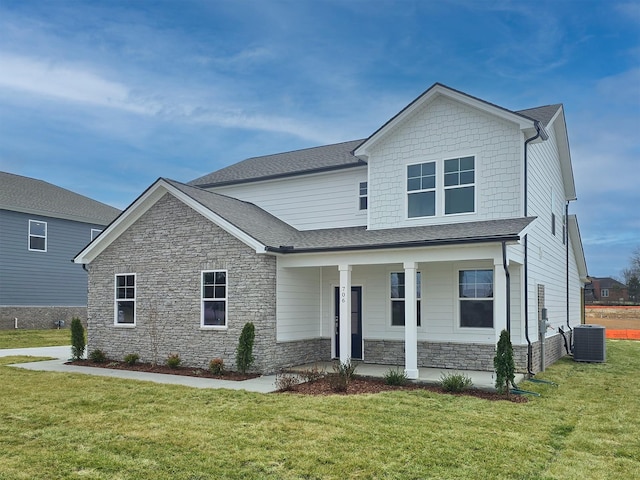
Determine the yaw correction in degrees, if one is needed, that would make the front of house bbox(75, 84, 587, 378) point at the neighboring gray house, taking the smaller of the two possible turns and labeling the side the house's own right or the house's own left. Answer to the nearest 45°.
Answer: approximately 90° to the house's own right

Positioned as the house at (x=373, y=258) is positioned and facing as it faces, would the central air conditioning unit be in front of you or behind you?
behind

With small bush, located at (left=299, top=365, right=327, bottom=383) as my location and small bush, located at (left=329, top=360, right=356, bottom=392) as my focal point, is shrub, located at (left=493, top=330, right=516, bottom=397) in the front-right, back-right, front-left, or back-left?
front-left

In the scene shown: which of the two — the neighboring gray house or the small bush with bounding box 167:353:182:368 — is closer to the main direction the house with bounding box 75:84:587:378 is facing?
the small bush

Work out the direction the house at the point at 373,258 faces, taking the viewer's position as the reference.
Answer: facing the viewer and to the left of the viewer

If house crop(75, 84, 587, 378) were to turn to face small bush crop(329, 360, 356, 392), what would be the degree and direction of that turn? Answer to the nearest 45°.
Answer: approximately 45° to its left

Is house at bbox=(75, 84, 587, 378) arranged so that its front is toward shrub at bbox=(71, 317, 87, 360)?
no

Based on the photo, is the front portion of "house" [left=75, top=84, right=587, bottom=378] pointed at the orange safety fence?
no

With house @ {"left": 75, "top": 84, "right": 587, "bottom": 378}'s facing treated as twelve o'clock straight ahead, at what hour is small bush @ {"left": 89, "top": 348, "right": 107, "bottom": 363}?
The small bush is roughly at 2 o'clock from the house.

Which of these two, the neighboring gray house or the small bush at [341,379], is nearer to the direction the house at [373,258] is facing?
the small bush

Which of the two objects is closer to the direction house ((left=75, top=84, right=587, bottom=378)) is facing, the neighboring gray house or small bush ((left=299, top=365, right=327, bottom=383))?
the small bush

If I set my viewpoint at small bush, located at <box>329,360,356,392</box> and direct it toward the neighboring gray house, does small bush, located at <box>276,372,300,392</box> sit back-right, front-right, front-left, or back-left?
front-left
